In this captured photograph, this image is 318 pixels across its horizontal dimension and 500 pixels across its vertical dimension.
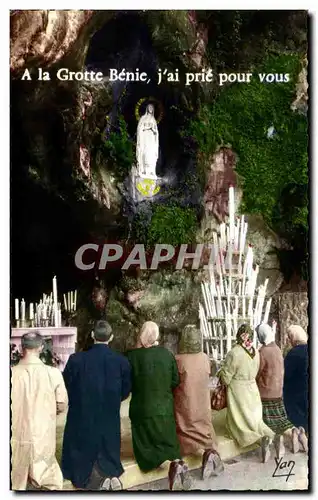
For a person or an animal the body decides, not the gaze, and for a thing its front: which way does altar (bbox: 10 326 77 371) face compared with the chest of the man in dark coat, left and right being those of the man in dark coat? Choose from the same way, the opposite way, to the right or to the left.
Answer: the opposite way

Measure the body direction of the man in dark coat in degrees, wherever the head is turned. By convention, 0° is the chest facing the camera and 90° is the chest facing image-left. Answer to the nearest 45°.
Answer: approximately 180°

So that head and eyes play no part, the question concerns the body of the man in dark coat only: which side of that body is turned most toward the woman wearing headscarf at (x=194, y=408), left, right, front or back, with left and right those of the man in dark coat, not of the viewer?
right

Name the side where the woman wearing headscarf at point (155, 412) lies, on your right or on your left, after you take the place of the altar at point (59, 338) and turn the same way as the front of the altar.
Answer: on your left

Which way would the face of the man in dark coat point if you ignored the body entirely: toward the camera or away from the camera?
away from the camera

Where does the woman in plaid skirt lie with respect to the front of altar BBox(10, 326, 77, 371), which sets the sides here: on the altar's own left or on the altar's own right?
on the altar's own left

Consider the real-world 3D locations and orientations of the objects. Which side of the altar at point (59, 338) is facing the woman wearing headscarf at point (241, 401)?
left

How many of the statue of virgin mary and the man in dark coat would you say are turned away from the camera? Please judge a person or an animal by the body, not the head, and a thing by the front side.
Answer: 1

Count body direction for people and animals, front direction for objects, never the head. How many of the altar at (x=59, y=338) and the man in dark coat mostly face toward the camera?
1

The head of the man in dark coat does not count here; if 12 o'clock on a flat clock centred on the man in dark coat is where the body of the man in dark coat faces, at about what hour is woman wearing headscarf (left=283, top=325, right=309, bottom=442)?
The woman wearing headscarf is roughly at 3 o'clock from the man in dark coat.

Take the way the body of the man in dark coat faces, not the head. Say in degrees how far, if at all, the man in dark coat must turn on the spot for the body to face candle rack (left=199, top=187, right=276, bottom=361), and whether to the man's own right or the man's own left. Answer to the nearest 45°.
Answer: approximately 90° to the man's own right

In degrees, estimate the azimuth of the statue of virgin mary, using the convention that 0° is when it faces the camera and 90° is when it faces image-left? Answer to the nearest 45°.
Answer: approximately 315°

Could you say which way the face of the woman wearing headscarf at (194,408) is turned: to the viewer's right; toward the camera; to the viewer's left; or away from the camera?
away from the camera
